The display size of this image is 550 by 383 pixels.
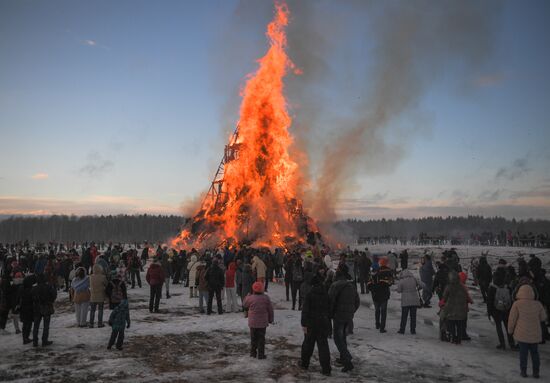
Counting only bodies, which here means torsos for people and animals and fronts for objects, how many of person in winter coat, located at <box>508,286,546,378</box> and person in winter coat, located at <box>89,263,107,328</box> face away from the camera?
2

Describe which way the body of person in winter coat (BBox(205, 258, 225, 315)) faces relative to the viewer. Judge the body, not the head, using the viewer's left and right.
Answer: facing away from the viewer

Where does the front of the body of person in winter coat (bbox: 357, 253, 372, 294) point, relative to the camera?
away from the camera

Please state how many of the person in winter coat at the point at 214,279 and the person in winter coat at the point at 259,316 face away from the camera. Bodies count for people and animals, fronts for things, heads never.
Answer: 2

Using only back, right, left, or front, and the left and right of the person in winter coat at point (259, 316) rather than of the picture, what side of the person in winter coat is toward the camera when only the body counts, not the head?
back

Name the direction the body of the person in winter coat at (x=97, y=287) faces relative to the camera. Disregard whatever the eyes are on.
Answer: away from the camera

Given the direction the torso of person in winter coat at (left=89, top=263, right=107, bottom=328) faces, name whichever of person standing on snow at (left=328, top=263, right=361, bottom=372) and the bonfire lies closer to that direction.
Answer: the bonfire

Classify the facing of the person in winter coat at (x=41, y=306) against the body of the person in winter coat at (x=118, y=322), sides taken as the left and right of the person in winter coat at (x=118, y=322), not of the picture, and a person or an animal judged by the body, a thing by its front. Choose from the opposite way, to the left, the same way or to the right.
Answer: the same way

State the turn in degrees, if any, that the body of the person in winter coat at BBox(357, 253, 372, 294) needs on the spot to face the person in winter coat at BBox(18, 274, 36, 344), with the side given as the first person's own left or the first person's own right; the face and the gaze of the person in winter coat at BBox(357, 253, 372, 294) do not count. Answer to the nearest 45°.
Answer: approximately 135° to the first person's own left

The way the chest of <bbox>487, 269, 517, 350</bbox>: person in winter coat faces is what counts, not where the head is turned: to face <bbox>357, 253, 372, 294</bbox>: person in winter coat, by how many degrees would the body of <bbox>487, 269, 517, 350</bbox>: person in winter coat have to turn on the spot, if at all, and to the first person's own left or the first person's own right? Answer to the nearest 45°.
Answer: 0° — they already face them

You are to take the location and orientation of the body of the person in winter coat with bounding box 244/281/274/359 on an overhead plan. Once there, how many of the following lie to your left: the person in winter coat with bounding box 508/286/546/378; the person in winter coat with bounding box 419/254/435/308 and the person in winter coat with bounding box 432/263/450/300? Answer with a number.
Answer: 0

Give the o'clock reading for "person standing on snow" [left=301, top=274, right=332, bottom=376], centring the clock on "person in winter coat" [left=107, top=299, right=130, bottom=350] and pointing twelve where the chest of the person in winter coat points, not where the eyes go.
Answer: The person standing on snow is roughly at 3 o'clock from the person in winter coat.

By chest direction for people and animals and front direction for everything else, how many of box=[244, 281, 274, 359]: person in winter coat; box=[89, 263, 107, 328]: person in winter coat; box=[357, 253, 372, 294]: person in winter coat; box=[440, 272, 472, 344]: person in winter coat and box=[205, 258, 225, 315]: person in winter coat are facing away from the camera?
5

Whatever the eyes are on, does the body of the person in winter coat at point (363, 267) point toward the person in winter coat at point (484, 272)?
no

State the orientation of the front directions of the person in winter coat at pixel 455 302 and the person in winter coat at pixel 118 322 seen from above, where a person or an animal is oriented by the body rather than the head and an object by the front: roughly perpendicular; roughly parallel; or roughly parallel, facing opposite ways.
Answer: roughly parallel
